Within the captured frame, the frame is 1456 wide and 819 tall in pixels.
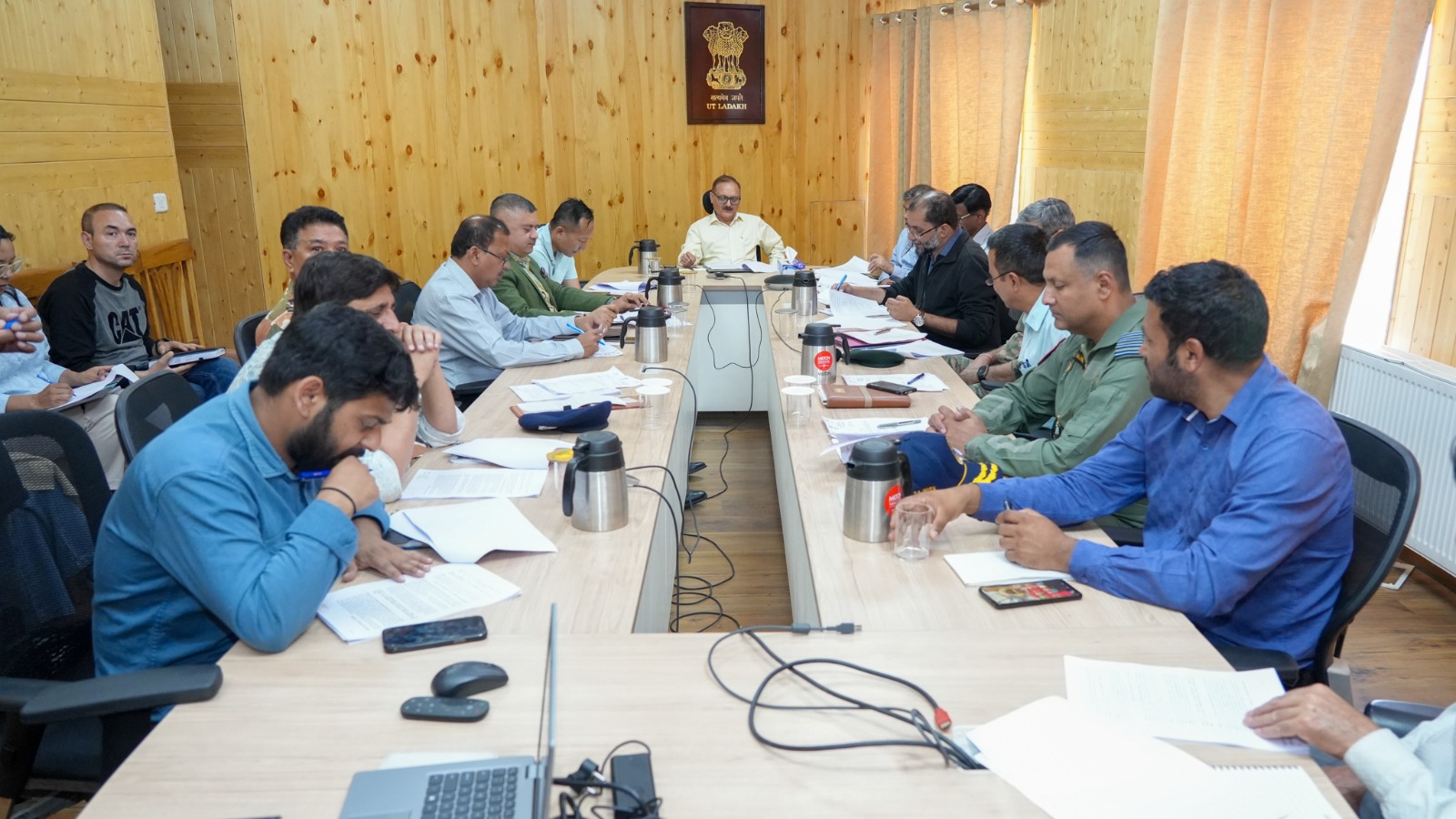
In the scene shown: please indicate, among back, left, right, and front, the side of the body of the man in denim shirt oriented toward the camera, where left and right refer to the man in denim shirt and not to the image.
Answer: right

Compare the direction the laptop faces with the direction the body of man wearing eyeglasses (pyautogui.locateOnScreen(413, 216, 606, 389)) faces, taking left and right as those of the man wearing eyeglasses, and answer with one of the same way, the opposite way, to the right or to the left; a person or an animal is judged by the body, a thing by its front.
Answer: the opposite way

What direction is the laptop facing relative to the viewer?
to the viewer's left

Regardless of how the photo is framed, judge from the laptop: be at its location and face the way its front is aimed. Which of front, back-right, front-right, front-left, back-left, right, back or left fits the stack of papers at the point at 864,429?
back-right

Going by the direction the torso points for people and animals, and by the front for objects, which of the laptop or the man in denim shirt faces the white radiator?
the man in denim shirt

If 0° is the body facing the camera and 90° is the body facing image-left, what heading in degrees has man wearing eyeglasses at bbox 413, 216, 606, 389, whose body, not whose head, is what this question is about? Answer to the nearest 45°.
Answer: approximately 270°

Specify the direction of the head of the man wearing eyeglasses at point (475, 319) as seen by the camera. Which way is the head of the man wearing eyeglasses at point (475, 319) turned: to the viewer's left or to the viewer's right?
to the viewer's right

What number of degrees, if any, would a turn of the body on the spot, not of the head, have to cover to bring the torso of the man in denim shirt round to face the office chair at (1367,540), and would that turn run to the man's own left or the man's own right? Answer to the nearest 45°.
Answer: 0° — they already face it
